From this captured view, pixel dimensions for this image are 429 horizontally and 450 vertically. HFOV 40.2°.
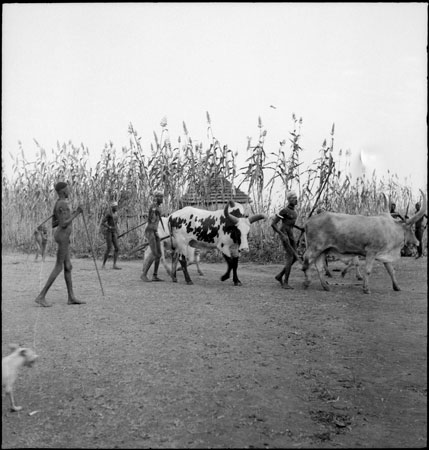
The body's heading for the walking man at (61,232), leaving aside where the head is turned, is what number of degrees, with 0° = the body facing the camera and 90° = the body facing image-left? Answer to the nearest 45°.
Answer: approximately 270°

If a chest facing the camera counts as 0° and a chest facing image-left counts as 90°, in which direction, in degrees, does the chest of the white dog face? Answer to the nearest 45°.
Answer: approximately 270°

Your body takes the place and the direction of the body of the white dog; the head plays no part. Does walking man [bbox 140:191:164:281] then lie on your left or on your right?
on your left

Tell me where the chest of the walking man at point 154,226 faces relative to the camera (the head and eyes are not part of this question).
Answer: to the viewer's right

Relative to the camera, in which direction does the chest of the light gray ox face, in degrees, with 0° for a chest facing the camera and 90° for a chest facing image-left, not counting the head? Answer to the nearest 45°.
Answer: approximately 270°

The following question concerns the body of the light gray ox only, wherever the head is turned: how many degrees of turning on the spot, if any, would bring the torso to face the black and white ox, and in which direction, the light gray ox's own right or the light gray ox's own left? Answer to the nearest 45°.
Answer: approximately 180°

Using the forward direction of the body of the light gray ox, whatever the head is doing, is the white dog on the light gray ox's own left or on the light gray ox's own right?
on the light gray ox's own right
